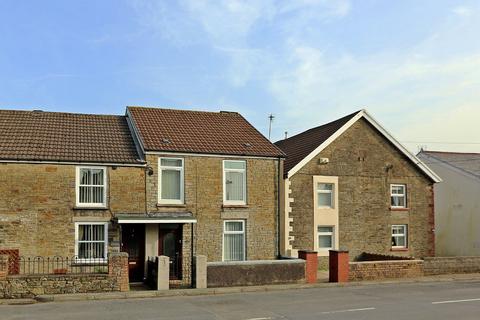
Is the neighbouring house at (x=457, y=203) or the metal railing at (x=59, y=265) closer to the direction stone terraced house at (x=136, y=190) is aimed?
the metal railing

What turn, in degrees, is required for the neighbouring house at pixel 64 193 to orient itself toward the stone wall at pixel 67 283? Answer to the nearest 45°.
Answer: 0° — it already faces it

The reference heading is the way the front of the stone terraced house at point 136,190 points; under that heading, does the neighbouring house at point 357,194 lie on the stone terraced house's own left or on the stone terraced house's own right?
on the stone terraced house's own left

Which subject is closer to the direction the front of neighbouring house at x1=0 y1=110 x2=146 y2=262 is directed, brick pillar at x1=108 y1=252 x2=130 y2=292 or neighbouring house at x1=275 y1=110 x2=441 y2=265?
the brick pillar

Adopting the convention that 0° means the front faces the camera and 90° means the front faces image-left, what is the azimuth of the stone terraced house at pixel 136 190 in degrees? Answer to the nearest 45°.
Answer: approximately 0°

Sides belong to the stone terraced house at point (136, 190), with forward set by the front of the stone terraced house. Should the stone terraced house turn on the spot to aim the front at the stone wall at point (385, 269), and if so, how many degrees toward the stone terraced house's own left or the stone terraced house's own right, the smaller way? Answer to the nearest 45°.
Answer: approximately 90° to the stone terraced house's own left

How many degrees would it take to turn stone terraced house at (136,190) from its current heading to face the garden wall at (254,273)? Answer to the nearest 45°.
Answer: approximately 45° to its left

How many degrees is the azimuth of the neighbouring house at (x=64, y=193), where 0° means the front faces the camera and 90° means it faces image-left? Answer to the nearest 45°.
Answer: approximately 0°
